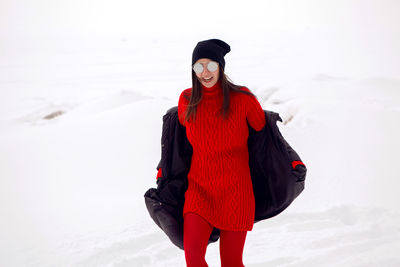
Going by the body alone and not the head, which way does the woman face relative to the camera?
toward the camera
